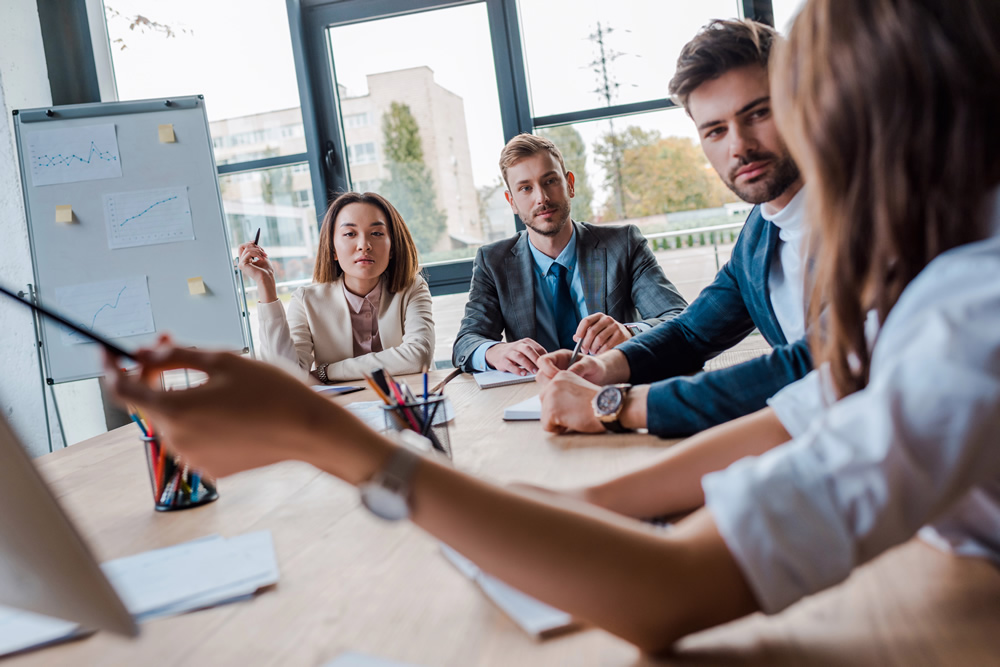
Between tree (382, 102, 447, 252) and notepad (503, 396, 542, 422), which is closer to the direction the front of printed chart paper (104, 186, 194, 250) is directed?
the notepad

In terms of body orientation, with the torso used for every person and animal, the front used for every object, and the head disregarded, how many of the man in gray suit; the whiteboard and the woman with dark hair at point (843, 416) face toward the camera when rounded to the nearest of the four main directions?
2

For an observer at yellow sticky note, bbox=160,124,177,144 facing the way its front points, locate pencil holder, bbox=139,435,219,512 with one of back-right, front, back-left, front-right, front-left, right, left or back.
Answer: front

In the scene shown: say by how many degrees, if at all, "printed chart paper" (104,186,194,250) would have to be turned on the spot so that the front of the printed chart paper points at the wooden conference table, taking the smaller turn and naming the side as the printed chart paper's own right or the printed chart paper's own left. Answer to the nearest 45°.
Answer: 0° — it already faces it

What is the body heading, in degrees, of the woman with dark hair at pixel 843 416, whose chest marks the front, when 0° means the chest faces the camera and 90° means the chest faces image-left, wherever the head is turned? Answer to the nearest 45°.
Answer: approximately 135°

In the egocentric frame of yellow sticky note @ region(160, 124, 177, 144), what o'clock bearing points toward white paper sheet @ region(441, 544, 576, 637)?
The white paper sheet is roughly at 12 o'clock from the yellow sticky note.

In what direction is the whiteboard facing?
toward the camera

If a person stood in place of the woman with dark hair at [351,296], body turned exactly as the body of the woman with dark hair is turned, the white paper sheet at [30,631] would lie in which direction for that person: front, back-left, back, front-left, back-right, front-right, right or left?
front

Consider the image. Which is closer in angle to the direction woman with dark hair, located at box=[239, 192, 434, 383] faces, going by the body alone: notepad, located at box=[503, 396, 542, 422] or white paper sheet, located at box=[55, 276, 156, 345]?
the notepad

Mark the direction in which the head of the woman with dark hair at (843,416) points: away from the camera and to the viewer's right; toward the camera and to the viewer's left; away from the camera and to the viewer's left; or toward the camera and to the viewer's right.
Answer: away from the camera and to the viewer's left

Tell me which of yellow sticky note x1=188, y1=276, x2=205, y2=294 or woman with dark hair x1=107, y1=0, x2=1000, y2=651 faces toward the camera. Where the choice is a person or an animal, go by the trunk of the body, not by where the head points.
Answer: the yellow sticky note

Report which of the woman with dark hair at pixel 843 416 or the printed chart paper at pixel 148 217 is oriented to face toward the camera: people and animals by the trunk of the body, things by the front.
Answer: the printed chart paper

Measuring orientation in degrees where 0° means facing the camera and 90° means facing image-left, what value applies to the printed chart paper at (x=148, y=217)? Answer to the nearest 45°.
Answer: approximately 0°

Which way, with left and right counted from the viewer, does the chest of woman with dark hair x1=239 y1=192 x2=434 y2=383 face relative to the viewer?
facing the viewer

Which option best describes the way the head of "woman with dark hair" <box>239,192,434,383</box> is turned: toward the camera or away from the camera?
toward the camera

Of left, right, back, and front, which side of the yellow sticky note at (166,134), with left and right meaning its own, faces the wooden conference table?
front

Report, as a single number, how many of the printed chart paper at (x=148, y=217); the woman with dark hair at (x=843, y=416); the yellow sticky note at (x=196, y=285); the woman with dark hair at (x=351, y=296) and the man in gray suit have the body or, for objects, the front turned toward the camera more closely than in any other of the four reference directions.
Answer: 4
